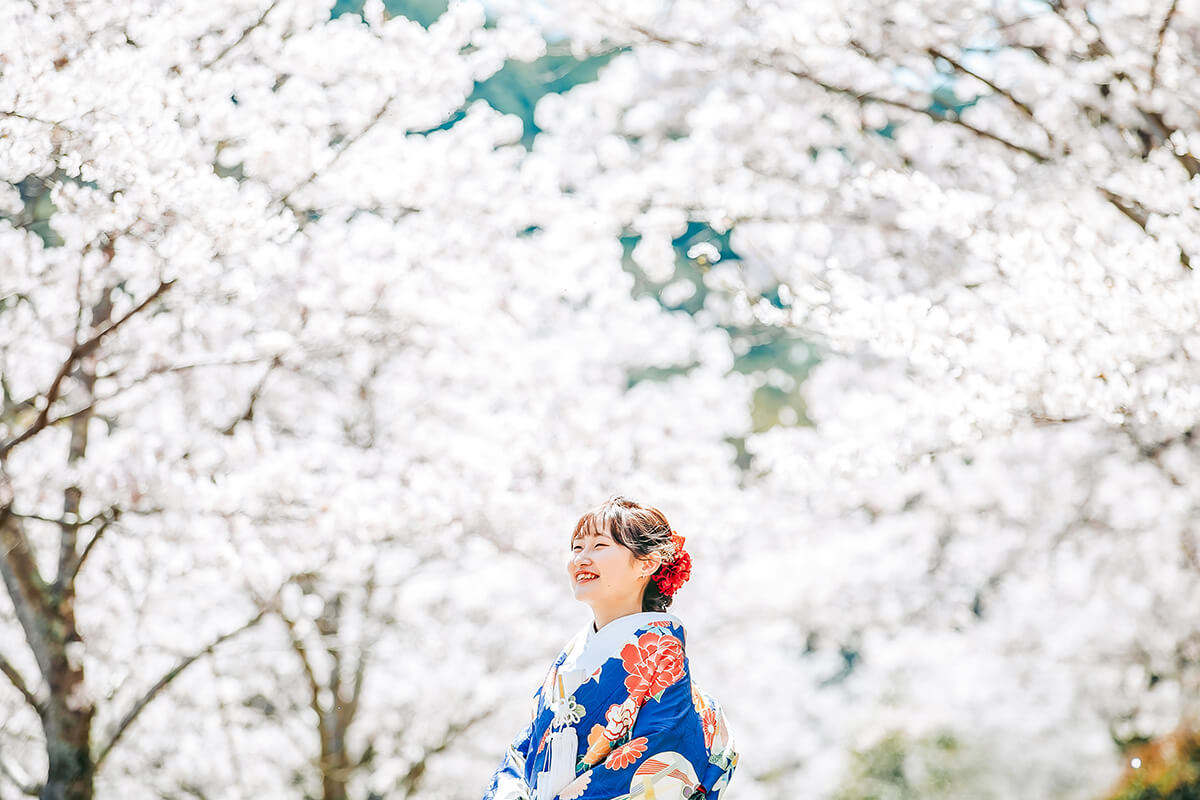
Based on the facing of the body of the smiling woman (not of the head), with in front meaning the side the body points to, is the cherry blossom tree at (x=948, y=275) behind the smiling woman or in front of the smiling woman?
behind

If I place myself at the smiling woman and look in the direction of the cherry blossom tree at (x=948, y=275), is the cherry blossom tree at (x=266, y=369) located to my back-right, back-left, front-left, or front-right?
front-left

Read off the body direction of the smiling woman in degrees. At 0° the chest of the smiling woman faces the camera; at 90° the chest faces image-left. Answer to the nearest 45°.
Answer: approximately 45°
